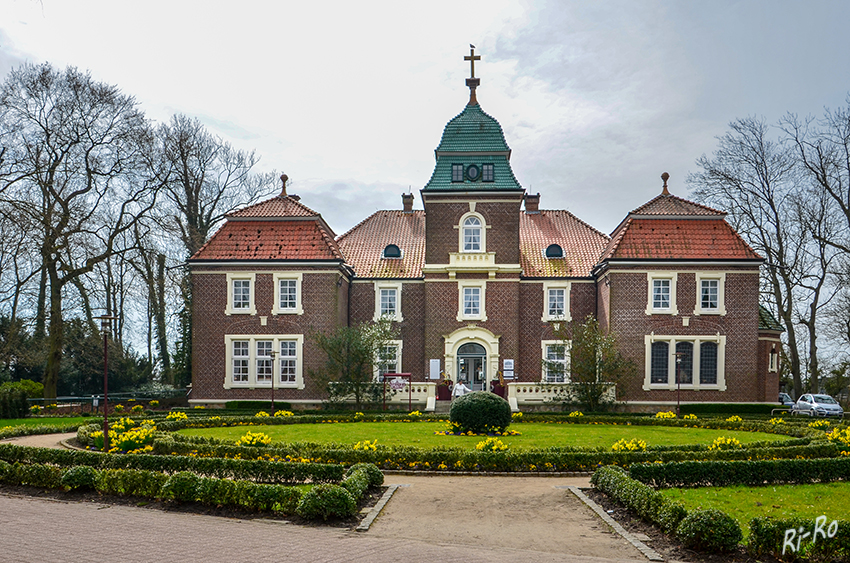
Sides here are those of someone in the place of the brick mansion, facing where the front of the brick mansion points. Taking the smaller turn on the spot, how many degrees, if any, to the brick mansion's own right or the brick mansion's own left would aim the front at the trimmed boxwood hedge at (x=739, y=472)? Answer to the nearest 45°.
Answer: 0° — it already faces it

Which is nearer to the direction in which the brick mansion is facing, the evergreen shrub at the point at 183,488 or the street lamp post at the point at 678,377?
the evergreen shrub

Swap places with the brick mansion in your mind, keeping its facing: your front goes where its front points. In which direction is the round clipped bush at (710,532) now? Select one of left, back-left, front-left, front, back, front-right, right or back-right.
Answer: front

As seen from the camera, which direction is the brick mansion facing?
toward the camera

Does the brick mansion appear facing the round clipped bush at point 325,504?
yes

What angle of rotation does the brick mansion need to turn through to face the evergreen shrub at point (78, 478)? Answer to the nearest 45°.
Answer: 0° — it already faces it

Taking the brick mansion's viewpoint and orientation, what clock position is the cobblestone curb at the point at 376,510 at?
The cobblestone curb is roughly at 12 o'clock from the brick mansion.

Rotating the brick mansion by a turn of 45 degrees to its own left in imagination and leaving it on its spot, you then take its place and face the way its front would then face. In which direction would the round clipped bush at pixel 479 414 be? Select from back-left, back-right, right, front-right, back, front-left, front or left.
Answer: front-right

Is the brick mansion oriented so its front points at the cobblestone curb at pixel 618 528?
yes

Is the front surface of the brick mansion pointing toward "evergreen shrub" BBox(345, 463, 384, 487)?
yes

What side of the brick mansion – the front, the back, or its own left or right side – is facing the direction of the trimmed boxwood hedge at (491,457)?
front
